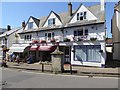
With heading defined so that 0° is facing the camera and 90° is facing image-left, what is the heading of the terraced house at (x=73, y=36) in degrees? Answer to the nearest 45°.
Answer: approximately 45°
